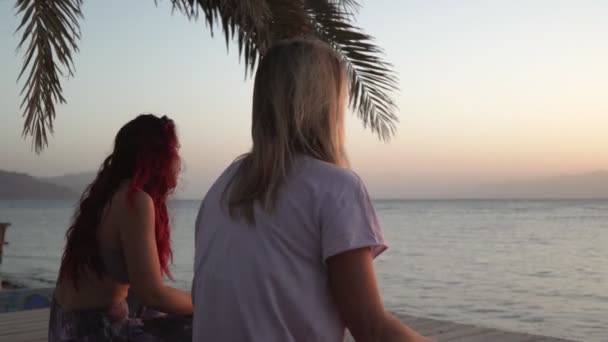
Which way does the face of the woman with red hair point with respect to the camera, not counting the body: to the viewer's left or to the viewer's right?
to the viewer's right

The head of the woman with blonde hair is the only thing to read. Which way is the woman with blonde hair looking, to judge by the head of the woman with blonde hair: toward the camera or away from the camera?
away from the camera

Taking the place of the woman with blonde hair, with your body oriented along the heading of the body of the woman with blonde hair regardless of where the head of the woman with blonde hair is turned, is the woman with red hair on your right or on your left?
on your left

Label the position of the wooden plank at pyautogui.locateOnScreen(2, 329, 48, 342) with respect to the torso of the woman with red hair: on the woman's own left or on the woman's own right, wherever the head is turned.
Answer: on the woman's own left

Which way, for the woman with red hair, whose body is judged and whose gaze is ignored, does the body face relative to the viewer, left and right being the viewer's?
facing away from the viewer and to the right of the viewer

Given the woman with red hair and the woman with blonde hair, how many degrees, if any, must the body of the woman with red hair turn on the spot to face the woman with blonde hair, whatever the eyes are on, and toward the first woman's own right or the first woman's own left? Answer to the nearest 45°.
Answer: approximately 135° to the first woman's own right

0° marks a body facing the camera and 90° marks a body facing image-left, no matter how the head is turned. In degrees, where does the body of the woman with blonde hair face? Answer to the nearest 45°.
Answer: approximately 225°
